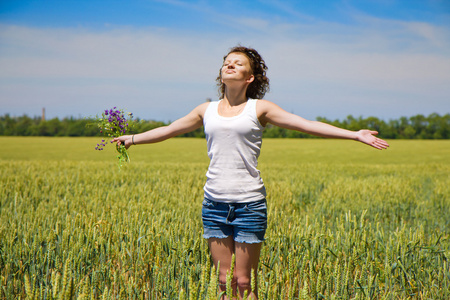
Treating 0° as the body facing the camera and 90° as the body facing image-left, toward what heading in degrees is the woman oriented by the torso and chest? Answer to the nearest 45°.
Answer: approximately 0°
